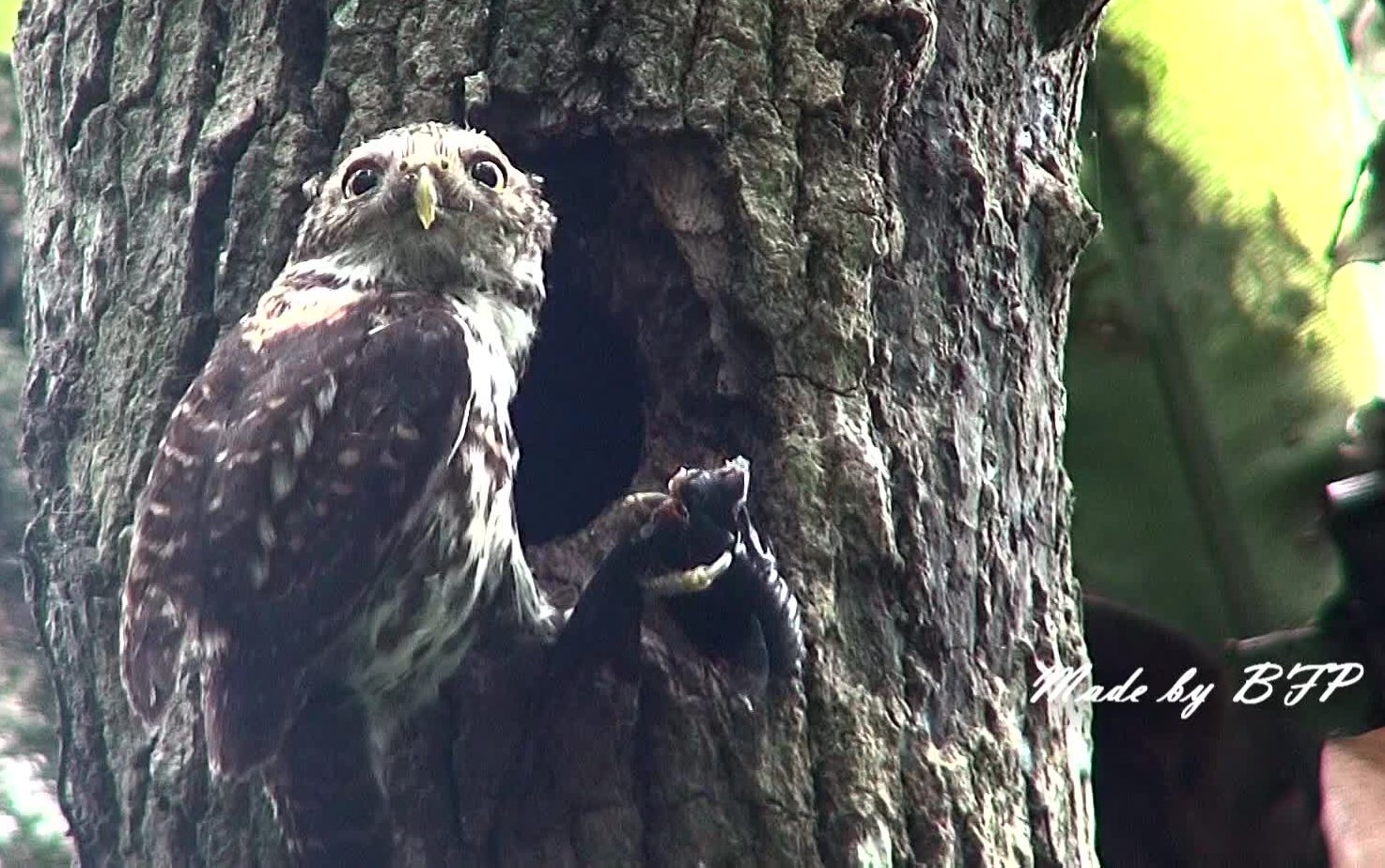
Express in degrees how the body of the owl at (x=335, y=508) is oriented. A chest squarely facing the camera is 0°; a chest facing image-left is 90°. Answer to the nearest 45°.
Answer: approximately 270°
